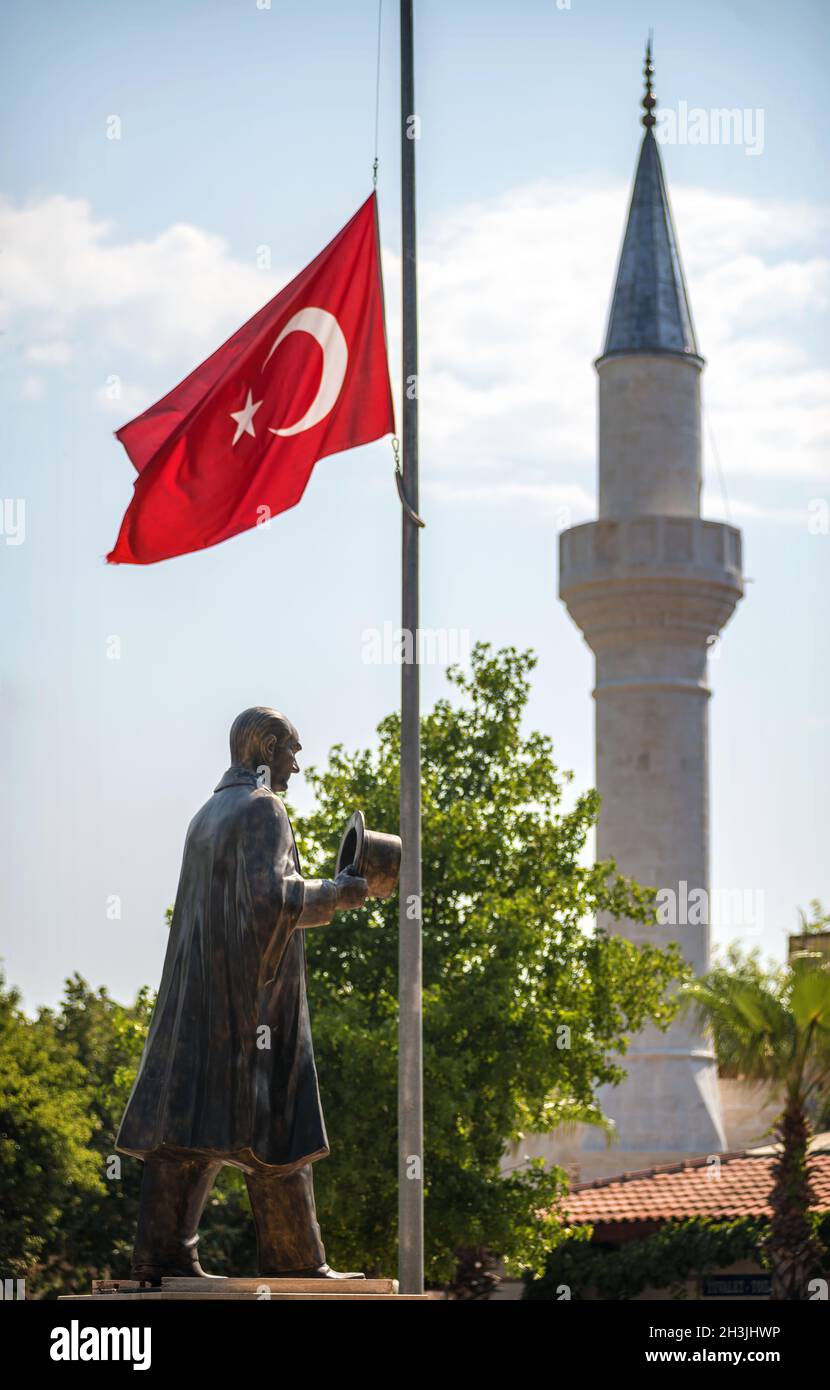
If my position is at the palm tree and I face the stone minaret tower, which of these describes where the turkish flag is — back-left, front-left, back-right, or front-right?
back-left

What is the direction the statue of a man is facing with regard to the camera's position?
facing away from the viewer and to the right of the viewer

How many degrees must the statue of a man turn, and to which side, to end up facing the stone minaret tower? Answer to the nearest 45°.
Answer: approximately 45° to its left

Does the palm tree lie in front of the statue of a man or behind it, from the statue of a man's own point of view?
in front

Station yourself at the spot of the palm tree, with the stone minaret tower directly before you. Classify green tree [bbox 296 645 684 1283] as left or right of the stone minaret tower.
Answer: left

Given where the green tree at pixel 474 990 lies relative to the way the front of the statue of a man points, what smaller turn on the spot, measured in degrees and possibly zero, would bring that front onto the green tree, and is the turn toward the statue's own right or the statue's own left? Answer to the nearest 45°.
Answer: approximately 45° to the statue's own left

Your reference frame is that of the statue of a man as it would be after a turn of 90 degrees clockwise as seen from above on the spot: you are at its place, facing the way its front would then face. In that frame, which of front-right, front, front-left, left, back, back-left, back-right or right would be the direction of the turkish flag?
back-left

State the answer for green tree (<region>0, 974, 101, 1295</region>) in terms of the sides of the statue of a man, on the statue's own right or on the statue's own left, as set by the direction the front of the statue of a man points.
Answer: on the statue's own left

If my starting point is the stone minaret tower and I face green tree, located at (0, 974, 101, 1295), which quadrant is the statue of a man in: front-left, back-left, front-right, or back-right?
front-left

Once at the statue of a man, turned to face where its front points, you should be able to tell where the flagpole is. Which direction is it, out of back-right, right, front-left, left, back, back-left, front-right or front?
front-left
